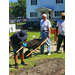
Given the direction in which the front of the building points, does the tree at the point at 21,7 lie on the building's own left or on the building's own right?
on the building's own right

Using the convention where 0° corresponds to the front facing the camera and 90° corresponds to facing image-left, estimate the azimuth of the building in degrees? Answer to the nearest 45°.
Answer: approximately 0°
